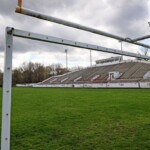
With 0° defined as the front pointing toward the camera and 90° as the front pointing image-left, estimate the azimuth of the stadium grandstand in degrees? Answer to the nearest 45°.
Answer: approximately 45°

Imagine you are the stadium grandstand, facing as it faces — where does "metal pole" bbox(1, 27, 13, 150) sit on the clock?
The metal pole is roughly at 11 o'clock from the stadium grandstand.
